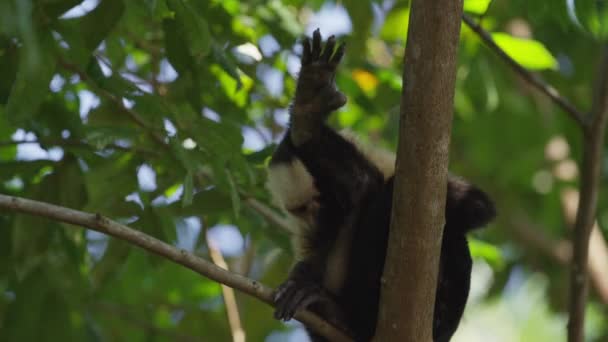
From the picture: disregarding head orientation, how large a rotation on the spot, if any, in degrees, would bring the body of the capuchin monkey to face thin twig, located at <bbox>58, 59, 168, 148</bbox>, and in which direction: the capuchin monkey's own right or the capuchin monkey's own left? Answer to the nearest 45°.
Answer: approximately 45° to the capuchin monkey's own right

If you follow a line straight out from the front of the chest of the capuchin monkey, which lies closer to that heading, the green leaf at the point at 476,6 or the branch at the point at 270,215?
the branch

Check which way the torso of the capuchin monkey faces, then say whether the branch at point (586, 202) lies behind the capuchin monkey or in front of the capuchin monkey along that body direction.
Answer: behind

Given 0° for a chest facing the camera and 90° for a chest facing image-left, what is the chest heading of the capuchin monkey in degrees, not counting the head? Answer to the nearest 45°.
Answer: approximately 45°

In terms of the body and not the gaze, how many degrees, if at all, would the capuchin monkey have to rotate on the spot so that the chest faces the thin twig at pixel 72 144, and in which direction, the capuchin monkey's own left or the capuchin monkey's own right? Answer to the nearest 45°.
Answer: approximately 45° to the capuchin monkey's own right

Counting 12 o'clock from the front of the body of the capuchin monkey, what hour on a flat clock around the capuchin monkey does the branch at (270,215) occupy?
The branch is roughly at 3 o'clock from the capuchin monkey.
